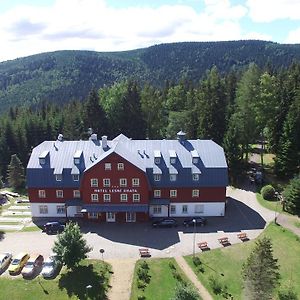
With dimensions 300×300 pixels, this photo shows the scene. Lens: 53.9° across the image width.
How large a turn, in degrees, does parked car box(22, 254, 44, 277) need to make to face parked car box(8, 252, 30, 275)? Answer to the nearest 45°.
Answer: approximately 90° to its right

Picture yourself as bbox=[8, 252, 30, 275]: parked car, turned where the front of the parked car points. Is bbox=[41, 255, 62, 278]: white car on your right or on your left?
on your left

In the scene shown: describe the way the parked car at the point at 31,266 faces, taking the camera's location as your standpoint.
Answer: facing the viewer and to the left of the viewer

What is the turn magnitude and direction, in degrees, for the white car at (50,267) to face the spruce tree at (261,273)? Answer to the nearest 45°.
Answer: approximately 90° to its left

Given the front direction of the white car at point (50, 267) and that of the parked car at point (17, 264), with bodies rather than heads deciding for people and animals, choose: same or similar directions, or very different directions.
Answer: same or similar directions

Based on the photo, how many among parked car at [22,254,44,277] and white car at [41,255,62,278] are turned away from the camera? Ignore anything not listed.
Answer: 0

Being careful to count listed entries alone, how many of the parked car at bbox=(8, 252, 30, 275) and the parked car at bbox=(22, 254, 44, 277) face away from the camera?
0

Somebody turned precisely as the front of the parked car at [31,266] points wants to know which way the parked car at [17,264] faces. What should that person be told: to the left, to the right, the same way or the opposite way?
the same way

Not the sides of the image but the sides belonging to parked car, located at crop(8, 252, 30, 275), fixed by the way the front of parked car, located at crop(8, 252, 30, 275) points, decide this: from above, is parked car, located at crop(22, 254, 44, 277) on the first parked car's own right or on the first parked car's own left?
on the first parked car's own left

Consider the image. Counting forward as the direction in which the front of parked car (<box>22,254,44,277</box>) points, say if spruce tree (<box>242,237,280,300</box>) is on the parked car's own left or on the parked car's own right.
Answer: on the parked car's own left

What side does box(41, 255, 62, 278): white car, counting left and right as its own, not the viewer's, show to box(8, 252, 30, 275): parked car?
right

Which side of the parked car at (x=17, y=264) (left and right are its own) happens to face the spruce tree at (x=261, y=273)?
left

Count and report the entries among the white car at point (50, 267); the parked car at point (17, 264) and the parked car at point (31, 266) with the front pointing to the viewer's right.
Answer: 0
